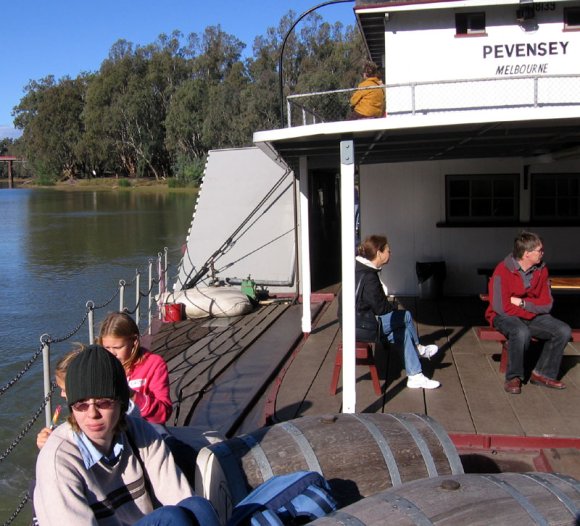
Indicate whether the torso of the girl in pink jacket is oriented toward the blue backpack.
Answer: no

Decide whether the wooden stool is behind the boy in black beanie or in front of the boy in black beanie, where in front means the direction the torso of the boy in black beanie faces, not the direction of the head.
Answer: behind

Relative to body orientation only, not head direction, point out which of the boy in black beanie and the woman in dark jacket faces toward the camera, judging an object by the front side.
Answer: the boy in black beanie

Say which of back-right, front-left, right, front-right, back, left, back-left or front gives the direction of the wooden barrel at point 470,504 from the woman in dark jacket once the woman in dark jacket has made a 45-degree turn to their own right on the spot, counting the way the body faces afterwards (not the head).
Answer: front-right

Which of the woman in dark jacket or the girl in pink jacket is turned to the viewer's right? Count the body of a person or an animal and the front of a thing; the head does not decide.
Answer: the woman in dark jacket

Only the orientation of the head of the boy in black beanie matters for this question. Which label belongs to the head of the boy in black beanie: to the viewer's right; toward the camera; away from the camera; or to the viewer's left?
toward the camera

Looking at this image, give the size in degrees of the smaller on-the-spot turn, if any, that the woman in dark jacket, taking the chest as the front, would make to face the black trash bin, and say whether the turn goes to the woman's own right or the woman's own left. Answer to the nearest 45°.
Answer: approximately 90° to the woman's own left

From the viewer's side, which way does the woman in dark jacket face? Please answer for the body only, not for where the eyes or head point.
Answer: to the viewer's right

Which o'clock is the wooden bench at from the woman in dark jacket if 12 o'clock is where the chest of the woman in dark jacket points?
The wooden bench is roughly at 11 o'clock from the woman in dark jacket.

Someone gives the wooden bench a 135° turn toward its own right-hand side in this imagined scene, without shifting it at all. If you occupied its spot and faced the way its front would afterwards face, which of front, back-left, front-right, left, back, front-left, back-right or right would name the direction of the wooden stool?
left

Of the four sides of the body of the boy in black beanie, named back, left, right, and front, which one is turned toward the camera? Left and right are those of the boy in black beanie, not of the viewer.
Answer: front
